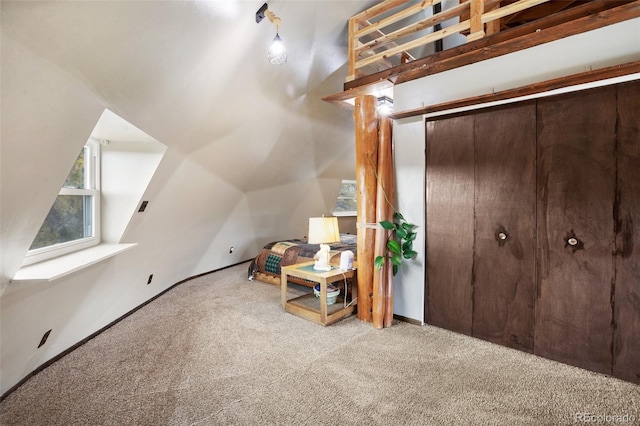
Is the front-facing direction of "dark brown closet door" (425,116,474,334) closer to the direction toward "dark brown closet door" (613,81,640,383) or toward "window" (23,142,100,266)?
the window

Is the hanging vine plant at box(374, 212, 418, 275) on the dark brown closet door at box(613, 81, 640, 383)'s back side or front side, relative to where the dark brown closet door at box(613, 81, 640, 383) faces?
on the front side

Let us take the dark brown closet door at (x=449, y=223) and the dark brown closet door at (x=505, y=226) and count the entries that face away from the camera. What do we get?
0

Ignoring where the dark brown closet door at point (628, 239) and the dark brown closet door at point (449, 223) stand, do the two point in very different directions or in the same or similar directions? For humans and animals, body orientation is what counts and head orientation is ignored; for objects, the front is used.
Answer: same or similar directions

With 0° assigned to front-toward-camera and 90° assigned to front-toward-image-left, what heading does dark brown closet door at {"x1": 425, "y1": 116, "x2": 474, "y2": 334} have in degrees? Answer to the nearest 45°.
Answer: approximately 45°

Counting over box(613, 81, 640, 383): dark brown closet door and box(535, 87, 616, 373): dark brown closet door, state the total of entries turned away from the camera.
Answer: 0

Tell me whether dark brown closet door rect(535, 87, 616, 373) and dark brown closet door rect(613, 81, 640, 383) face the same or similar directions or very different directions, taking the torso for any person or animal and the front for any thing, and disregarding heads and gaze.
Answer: same or similar directions

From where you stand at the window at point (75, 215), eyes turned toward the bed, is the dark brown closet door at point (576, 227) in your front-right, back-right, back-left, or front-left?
front-right

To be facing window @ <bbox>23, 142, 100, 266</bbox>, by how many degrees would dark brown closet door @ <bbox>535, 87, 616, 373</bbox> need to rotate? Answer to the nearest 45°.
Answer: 0° — it already faces it

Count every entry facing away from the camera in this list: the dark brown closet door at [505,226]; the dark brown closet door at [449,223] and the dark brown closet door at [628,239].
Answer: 0

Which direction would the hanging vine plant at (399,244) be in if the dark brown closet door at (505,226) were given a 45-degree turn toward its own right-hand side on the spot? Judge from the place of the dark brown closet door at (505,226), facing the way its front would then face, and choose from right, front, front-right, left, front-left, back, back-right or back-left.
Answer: front

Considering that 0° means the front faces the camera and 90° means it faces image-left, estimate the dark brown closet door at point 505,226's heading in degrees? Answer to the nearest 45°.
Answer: approximately 45°

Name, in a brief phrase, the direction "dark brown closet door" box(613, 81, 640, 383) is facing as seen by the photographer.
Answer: facing the viewer and to the left of the viewer

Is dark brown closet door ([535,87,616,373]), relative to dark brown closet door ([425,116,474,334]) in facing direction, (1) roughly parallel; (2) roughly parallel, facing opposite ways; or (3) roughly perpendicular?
roughly parallel

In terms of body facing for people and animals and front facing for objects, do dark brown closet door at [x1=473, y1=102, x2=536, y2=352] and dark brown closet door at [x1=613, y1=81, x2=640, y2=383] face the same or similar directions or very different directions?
same or similar directions

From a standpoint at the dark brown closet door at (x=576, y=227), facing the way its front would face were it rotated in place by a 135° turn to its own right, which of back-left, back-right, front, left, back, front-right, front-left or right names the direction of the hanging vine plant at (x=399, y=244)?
left

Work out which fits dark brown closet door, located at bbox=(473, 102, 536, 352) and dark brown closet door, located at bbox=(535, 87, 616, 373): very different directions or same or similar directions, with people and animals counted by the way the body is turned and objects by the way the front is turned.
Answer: same or similar directions

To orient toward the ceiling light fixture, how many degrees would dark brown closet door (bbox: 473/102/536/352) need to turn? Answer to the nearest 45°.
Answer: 0° — it already faces it
